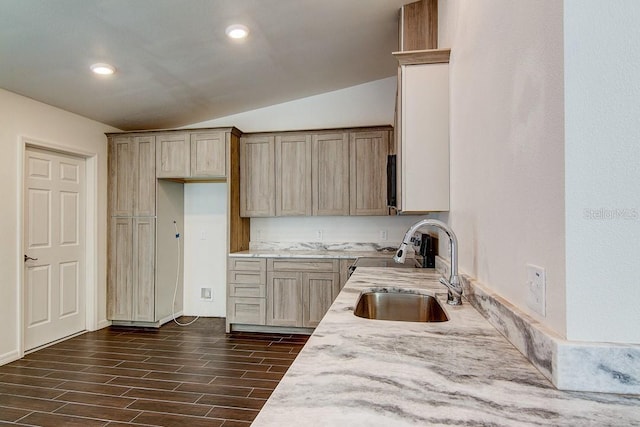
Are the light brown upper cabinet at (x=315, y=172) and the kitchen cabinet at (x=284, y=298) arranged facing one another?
no

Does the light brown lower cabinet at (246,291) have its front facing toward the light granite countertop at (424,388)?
yes

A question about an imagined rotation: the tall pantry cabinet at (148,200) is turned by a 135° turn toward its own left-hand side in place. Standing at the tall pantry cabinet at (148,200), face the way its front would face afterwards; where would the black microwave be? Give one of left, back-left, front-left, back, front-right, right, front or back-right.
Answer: front-right

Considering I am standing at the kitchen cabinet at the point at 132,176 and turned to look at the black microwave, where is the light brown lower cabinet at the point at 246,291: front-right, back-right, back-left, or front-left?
front-left

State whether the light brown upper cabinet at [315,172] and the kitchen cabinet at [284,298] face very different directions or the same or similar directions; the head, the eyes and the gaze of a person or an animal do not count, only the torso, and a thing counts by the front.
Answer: same or similar directions

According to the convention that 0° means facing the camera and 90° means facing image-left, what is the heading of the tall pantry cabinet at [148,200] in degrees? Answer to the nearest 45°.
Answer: approximately 45°

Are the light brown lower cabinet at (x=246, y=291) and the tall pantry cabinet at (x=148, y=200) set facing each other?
no

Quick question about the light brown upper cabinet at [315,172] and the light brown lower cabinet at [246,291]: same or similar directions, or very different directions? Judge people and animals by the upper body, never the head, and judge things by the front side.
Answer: same or similar directions

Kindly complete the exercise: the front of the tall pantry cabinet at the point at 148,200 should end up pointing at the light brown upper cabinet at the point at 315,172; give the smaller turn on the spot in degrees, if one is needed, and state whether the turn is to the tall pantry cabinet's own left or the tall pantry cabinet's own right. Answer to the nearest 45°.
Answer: approximately 135° to the tall pantry cabinet's own left

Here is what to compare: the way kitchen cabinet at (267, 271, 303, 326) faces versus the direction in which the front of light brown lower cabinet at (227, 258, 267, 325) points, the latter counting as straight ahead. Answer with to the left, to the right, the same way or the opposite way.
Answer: the same way

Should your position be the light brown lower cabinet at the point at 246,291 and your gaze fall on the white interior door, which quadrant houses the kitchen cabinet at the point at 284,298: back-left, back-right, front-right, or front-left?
back-left

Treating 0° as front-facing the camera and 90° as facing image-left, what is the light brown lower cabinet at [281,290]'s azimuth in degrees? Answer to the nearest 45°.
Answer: approximately 0°

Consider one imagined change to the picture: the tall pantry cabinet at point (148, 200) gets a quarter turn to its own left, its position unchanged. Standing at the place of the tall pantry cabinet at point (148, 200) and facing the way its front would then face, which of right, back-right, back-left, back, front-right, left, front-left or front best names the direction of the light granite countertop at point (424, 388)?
front-right

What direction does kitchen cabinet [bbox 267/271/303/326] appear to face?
toward the camera

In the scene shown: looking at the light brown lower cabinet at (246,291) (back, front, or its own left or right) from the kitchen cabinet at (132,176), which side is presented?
right

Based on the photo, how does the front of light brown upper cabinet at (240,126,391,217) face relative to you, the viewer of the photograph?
facing the viewer

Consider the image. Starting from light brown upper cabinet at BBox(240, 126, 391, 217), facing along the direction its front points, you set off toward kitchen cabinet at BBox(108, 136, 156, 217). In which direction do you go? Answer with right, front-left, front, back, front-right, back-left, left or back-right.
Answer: right

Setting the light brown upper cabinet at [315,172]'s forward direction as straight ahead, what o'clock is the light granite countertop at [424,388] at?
The light granite countertop is roughly at 12 o'clock from the light brown upper cabinet.

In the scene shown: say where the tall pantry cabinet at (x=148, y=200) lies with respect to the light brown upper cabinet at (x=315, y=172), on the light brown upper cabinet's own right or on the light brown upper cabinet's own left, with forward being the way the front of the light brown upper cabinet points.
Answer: on the light brown upper cabinet's own right

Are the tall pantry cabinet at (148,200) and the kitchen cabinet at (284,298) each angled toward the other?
no
